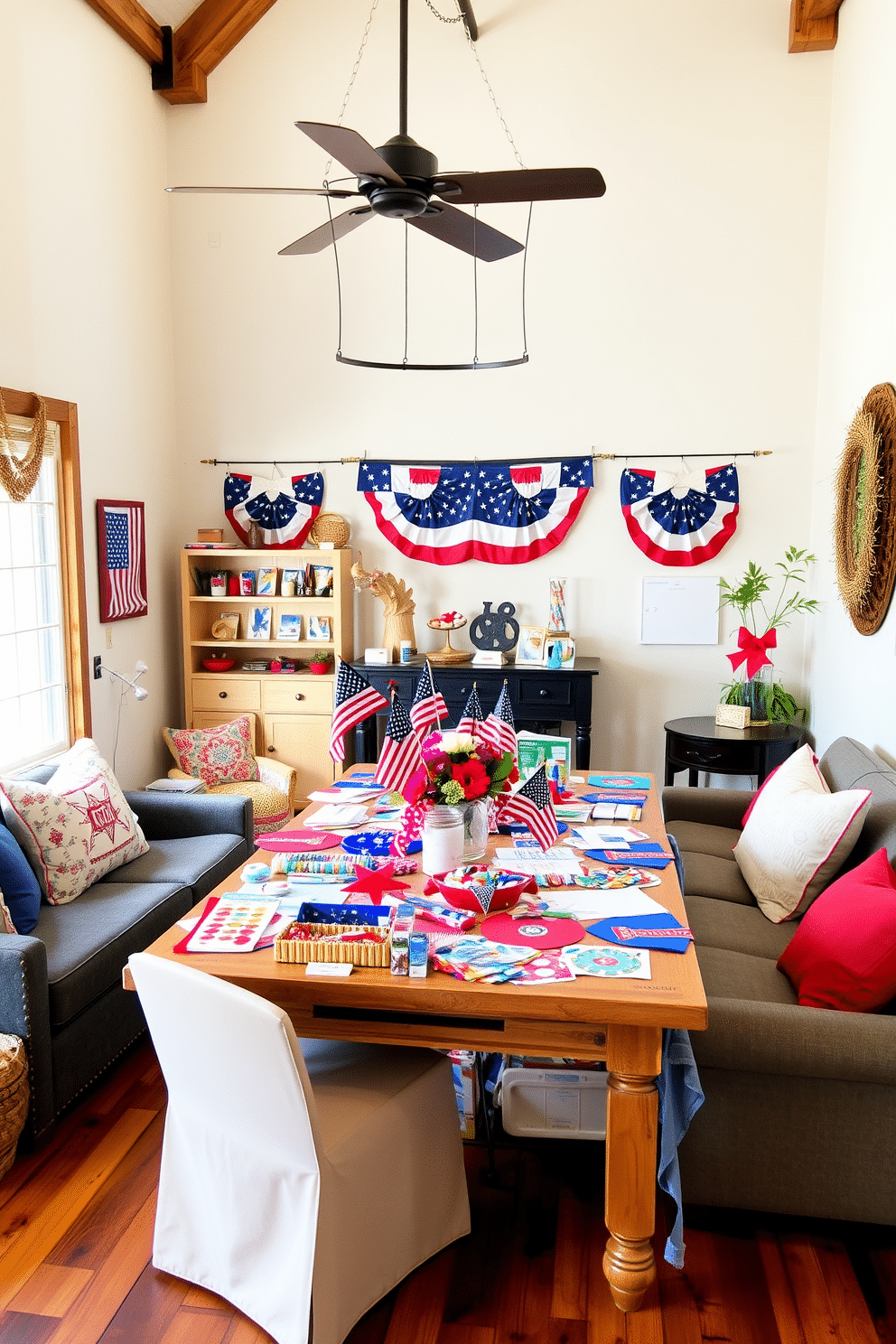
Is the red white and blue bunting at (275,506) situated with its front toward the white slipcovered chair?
yes

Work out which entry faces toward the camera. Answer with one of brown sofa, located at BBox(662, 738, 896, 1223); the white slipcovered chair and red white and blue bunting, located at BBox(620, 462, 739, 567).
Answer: the red white and blue bunting

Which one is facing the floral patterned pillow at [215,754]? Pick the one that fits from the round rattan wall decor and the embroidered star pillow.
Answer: the round rattan wall decor

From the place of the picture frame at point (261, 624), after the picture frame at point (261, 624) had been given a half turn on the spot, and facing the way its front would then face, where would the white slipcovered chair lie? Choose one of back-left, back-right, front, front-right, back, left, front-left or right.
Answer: back

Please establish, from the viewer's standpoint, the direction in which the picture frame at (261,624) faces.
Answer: facing the viewer

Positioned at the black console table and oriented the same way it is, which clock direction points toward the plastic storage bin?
The plastic storage bin is roughly at 12 o'clock from the black console table.

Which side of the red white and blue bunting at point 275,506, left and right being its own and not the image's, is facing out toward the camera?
front

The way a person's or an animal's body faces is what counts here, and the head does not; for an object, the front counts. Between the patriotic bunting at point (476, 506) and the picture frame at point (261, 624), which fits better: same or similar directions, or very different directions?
same or similar directions

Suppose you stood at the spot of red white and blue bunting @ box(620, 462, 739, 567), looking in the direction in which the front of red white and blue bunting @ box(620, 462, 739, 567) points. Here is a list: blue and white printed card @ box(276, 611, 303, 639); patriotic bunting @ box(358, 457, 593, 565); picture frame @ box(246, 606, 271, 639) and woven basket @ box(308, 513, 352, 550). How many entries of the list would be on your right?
4

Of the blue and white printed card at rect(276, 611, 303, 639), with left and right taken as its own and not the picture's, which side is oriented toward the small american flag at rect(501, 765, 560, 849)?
front

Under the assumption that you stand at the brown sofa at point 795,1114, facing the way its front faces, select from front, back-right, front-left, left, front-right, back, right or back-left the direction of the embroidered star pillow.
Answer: front

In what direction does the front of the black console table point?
toward the camera

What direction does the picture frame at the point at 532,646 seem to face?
toward the camera

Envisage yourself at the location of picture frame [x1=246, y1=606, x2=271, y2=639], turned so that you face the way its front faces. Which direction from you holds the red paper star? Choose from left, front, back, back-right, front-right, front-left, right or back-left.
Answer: front
